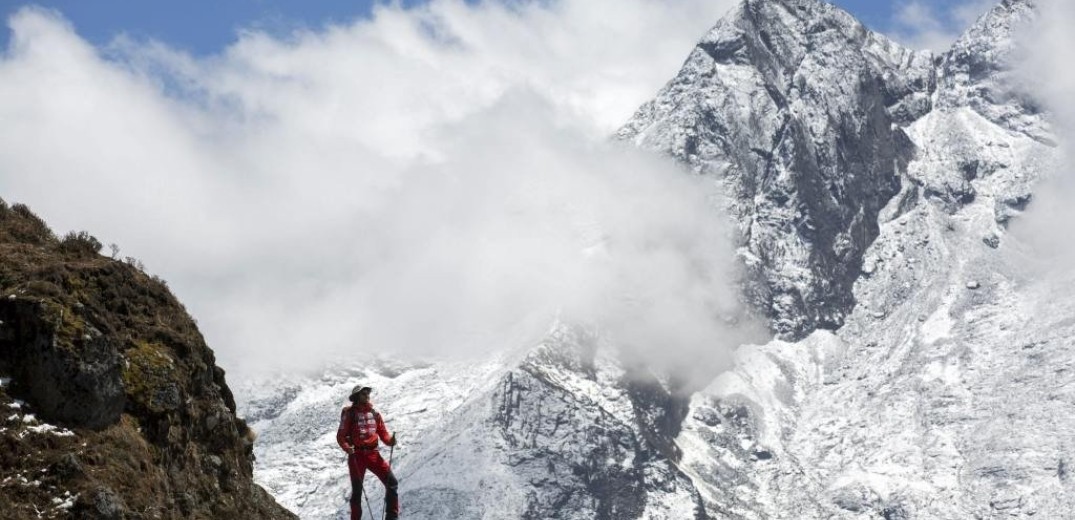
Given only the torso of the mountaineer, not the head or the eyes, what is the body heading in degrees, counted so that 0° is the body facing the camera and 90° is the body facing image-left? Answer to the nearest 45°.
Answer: approximately 315°

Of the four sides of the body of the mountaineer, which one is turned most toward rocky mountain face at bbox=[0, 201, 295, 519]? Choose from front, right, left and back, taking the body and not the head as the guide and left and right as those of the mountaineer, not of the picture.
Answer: right
